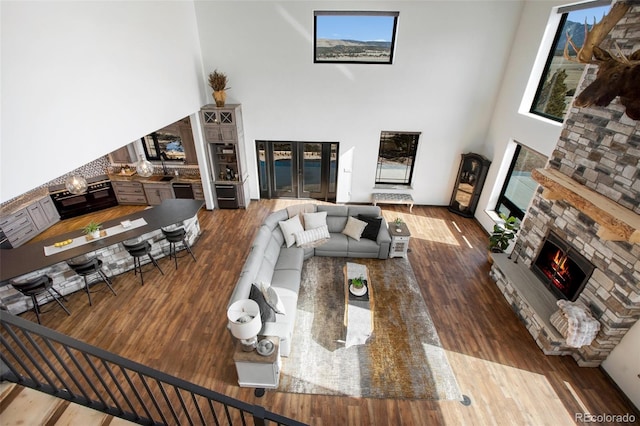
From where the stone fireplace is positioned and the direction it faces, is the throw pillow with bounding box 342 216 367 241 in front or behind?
in front

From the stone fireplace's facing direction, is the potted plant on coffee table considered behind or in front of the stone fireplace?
in front

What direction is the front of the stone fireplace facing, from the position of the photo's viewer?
facing the viewer and to the left of the viewer

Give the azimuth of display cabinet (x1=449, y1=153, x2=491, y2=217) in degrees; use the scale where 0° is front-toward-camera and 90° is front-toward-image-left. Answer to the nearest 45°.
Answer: approximately 45°

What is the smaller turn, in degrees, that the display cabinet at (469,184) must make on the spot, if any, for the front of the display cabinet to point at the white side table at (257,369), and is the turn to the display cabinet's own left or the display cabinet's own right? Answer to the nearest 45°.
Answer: approximately 45° to the display cabinet's own left

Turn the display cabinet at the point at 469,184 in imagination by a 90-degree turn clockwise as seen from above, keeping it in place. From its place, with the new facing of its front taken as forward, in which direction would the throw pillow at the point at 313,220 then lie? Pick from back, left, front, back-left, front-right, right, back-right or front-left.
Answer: left

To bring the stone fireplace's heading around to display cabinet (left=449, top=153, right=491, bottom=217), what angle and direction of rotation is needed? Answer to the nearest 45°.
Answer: approximately 90° to its right

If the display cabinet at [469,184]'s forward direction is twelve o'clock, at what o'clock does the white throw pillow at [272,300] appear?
The white throw pillow is roughly at 11 o'clock from the display cabinet.

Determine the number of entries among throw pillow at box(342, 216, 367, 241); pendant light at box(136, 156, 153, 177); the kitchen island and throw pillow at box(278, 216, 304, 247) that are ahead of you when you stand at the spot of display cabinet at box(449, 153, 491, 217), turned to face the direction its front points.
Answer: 4

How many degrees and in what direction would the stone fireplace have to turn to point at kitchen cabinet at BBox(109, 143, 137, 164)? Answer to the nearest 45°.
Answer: approximately 45° to its right

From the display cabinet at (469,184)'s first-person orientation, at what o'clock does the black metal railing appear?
The black metal railing is roughly at 11 o'clock from the display cabinet.

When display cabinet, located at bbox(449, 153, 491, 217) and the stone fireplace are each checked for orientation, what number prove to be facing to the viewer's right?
0

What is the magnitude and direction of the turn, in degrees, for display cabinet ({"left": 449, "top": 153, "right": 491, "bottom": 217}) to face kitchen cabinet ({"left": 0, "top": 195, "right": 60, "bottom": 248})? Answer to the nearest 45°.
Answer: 0° — it already faces it
